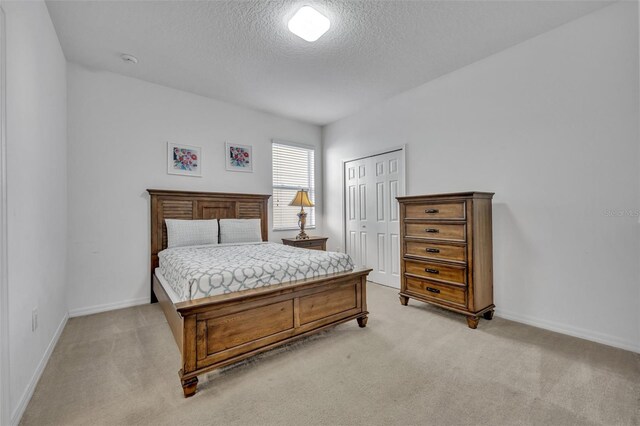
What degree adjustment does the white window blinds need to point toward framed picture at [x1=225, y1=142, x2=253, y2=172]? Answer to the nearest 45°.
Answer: approximately 90° to its right

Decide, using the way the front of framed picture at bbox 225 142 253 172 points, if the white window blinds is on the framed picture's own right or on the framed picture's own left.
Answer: on the framed picture's own left

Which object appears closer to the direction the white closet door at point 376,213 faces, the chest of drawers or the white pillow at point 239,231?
the white pillow

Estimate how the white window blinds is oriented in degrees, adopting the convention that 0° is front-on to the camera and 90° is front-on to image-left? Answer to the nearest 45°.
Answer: approximately 315°

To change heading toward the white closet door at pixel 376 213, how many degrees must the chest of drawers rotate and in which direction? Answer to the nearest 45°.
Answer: approximately 90° to its right

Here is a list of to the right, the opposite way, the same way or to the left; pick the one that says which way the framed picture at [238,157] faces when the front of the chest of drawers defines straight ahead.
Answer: to the left

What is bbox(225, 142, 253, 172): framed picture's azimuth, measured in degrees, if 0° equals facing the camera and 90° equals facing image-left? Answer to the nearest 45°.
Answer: approximately 0°

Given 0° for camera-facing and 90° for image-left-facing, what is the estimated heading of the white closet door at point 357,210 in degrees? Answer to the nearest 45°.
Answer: approximately 45°

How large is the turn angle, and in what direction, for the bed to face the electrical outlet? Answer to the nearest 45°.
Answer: approximately 135° to its right
